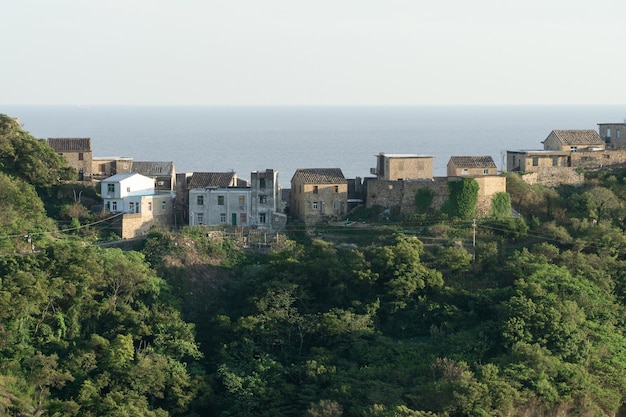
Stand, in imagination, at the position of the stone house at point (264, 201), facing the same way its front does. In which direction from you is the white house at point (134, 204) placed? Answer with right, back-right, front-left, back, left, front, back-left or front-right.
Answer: right

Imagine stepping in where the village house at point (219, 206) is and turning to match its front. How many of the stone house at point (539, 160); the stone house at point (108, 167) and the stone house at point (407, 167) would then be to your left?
2

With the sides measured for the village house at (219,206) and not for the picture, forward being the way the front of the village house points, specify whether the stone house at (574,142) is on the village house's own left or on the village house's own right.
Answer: on the village house's own left

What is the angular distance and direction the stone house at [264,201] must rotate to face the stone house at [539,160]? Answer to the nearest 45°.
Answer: approximately 90° to its left

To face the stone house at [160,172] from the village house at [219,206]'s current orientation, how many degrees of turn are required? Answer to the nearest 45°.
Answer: approximately 135° to its right

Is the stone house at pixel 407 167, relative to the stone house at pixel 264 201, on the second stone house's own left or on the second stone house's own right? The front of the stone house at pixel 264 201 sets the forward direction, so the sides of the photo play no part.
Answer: on the second stone house's own left

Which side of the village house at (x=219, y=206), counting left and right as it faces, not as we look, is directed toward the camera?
front

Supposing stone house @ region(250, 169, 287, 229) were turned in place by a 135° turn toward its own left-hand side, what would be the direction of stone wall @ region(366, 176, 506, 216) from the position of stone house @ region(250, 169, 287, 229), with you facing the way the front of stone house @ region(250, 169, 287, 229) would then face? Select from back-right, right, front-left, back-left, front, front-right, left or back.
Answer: front-right

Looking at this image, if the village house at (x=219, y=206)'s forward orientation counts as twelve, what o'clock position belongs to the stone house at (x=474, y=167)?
The stone house is roughly at 9 o'clock from the village house.

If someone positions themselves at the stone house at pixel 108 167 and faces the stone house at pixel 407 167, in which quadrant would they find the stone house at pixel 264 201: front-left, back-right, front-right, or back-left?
front-right

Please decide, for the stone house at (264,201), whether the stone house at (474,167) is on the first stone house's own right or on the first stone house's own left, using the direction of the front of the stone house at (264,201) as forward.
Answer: on the first stone house's own left

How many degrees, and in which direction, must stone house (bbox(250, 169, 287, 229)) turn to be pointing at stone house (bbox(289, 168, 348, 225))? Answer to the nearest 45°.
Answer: approximately 90° to its left

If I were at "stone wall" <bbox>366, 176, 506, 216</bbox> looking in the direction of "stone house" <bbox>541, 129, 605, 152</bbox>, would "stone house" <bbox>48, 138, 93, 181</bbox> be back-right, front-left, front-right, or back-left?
back-left

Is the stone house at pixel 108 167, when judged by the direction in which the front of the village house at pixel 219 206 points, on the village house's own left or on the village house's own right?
on the village house's own right

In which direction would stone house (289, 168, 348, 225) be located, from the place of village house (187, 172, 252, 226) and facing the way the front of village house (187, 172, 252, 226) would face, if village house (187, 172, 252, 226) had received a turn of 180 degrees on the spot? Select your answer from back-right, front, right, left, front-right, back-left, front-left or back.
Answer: right

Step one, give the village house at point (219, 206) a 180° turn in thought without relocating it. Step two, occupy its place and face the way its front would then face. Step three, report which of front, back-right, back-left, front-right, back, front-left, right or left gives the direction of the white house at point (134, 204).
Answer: left

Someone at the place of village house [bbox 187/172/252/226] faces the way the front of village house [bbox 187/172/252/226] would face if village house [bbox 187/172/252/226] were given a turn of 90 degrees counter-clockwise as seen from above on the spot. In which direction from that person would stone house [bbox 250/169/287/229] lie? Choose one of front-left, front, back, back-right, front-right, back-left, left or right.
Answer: front

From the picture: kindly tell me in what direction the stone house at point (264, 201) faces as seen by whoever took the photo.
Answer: facing the viewer
